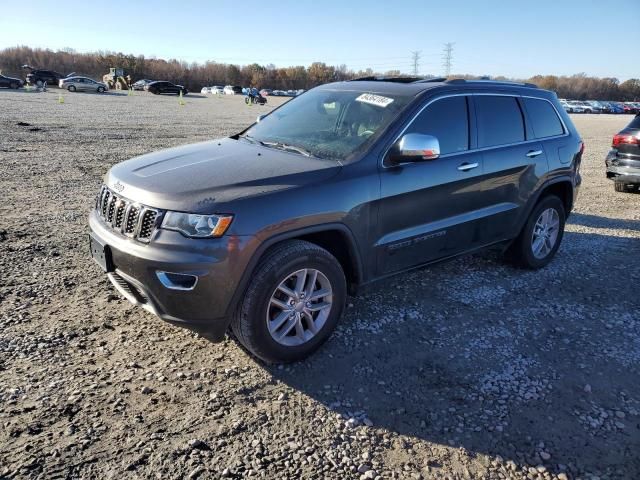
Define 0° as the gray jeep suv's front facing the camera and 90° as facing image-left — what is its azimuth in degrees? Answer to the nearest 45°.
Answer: approximately 45°

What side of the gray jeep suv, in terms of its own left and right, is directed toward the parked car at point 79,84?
right

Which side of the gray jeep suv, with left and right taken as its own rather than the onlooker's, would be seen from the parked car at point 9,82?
right

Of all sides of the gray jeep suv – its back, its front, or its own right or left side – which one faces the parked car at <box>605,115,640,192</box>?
back
